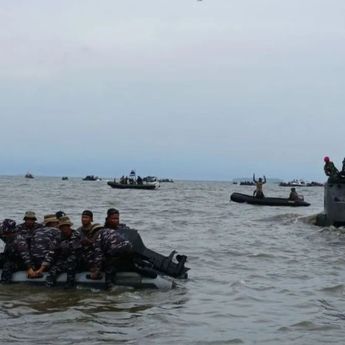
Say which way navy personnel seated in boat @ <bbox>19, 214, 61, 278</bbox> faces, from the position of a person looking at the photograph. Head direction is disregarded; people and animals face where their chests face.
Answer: facing the viewer and to the left of the viewer

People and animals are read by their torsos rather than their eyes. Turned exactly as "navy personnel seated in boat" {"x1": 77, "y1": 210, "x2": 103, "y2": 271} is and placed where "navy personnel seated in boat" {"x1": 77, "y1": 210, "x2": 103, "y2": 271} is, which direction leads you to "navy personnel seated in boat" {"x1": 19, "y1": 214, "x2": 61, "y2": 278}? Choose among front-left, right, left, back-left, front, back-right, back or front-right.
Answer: front-right

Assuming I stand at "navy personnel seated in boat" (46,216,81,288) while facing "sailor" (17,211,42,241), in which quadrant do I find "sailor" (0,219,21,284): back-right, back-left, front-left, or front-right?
front-left

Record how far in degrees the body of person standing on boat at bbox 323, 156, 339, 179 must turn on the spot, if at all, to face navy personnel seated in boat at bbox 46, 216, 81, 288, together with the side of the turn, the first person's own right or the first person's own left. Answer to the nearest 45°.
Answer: approximately 90° to the first person's own left

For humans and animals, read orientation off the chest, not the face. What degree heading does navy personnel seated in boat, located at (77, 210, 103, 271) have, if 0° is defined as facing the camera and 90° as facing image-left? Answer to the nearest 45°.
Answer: approximately 45°

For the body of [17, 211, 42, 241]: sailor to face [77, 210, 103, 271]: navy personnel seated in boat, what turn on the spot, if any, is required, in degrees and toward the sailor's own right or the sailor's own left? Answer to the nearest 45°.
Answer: approximately 45° to the sailor's own left

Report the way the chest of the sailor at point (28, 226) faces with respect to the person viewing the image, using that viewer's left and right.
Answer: facing the viewer

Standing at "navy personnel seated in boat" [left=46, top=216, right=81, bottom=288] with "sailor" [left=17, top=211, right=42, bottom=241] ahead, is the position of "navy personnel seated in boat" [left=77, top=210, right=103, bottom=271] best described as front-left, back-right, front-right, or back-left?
back-right

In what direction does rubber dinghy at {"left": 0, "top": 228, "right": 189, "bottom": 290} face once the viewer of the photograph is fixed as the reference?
facing to the left of the viewer
